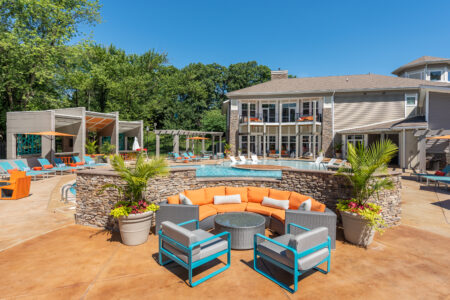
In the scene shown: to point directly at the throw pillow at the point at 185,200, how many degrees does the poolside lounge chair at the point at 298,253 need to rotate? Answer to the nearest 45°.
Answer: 0° — it already faces it

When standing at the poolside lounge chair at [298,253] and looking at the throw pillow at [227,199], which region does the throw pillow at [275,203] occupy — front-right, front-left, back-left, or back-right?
front-right

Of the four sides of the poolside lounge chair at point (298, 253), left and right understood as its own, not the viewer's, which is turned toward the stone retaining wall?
front

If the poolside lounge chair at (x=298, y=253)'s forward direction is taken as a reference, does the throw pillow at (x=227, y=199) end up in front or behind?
in front

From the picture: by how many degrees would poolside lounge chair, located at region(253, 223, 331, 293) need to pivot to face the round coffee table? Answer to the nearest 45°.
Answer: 0° — it already faces it

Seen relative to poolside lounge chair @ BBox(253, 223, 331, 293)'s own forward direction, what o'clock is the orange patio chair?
The orange patio chair is roughly at 11 o'clock from the poolside lounge chair.

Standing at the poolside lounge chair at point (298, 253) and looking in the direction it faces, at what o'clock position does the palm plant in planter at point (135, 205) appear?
The palm plant in planter is roughly at 11 o'clock from the poolside lounge chair.

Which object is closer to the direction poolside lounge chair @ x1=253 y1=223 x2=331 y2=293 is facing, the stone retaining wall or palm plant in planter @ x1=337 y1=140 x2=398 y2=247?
the stone retaining wall

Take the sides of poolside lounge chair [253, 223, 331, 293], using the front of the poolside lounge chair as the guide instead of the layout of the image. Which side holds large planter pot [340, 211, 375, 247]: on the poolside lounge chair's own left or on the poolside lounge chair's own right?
on the poolside lounge chair's own right

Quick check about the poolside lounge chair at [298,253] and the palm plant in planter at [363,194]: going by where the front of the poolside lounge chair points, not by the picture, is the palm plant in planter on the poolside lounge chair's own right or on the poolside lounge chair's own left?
on the poolside lounge chair's own right

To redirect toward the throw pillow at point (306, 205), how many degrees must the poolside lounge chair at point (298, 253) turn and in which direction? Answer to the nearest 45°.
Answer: approximately 45° to its right

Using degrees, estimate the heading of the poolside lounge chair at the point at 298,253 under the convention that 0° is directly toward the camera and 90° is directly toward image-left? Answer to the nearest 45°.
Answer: approximately 135°
